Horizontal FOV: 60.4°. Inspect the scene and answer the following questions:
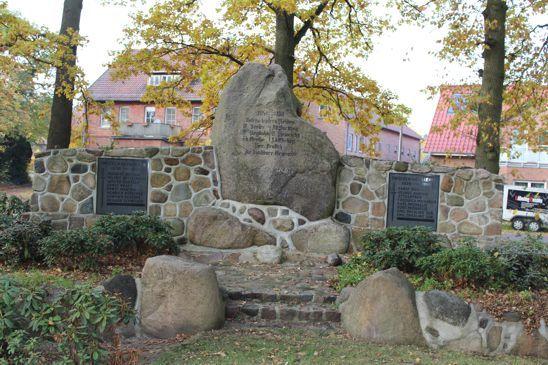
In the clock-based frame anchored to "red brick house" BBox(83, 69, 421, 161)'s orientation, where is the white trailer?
The white trailer is roughly at 10 o'clock from the red brick house.

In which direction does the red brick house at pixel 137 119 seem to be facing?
toward the camera

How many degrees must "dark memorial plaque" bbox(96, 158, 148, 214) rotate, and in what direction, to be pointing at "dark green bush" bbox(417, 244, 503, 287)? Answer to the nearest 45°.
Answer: approximately 45° to its left

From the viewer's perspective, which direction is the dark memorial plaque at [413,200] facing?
toward the camera

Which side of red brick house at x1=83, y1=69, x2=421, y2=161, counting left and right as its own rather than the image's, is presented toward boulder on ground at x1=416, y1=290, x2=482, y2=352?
front

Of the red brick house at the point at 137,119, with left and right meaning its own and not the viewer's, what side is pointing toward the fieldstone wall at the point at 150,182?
front

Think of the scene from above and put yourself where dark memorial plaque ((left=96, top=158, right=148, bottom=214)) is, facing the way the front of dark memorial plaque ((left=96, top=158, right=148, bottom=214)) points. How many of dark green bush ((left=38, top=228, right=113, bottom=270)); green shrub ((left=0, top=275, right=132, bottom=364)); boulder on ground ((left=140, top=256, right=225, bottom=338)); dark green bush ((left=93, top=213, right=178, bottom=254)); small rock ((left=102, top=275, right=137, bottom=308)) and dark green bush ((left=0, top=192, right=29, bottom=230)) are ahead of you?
5

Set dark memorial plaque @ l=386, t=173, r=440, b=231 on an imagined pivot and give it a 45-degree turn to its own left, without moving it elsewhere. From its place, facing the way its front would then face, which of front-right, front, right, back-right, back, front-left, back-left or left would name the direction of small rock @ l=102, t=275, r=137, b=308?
right

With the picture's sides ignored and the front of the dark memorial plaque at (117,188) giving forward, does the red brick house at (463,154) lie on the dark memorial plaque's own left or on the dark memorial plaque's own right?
on the dark memorial plaque's own left

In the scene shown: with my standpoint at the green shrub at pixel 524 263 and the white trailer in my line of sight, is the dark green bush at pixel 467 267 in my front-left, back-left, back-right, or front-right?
back-left

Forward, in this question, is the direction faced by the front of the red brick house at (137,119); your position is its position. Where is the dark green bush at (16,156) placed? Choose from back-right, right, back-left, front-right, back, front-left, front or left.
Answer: front-right

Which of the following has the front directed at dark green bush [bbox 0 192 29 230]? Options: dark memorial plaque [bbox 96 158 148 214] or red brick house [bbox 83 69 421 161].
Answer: the red brick house

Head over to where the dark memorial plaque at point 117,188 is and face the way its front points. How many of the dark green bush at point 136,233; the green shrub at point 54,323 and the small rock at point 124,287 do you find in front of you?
3

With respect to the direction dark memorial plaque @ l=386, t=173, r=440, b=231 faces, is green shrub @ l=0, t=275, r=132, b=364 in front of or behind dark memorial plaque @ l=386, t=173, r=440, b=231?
in front

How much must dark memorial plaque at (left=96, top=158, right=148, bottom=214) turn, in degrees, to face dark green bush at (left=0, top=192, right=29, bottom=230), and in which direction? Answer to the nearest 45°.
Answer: approximately 135° to its right

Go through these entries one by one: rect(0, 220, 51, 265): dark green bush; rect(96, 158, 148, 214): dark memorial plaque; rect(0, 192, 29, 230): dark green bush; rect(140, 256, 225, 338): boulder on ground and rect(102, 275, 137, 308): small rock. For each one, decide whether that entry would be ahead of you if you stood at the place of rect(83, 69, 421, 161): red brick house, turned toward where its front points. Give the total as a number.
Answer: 5
